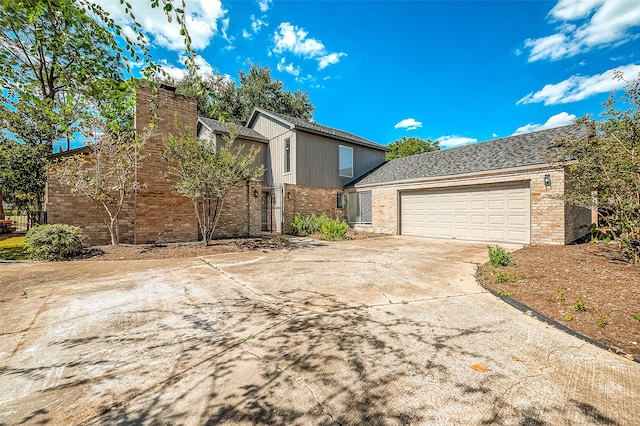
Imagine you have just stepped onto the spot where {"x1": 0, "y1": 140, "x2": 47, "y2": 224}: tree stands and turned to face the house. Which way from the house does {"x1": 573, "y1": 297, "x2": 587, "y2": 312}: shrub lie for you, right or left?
right

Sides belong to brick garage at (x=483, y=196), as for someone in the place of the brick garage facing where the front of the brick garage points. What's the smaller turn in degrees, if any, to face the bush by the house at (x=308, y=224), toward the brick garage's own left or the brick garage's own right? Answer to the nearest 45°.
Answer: approximately 45° to the brick garage's own right

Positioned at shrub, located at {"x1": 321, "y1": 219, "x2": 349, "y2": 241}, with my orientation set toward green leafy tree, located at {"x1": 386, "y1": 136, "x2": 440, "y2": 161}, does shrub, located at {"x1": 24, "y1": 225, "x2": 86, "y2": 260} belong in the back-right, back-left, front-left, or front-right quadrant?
back-left

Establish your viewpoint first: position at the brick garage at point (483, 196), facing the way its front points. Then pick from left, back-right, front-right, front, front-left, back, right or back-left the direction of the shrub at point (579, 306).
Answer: front-left

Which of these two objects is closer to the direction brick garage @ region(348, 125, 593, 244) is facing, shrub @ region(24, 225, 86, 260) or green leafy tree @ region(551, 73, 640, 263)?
the shrub

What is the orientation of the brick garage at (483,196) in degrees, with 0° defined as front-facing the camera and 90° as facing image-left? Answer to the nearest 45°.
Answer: approximately 45°
